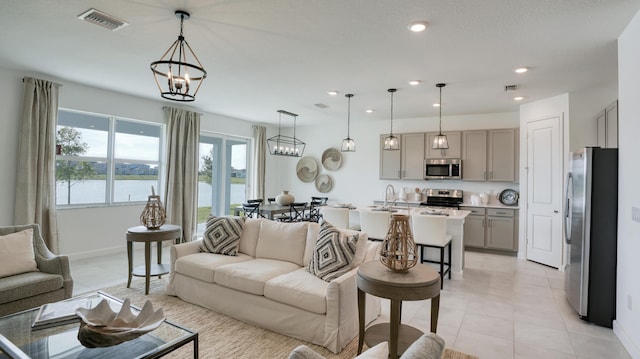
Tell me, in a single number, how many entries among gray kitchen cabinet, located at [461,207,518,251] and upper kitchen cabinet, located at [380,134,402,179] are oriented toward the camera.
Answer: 2

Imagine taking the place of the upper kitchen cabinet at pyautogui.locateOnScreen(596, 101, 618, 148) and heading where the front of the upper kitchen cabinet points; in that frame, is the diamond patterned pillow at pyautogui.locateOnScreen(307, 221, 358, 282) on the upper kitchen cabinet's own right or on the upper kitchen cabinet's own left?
on the upper kitchen cabinet's own left

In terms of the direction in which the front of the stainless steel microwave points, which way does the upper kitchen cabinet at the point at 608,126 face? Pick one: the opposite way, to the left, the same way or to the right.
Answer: to the right

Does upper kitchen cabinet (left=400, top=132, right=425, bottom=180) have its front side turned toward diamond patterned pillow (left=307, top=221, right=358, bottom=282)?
yes

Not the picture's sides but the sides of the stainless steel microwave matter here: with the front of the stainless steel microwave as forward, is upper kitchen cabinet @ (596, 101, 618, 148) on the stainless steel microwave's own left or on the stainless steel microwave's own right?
on the stainless steel microwave's own left

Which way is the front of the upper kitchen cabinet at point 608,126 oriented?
to the viewer's left

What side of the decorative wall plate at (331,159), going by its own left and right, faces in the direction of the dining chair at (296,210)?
front

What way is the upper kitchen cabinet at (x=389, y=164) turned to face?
toward the camera

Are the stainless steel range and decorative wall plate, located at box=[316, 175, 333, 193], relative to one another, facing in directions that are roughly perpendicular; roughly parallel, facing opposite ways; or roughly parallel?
roughly parallel

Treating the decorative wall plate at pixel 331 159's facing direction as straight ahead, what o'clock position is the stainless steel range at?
The stainless steel range is roughly at 10 o'clock from the decorative wall plate.

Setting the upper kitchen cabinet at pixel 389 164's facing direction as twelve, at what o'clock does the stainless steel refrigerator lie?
The stainless steel refrigerator is roughly at 11 o'clock from the upper kitchen cabinet.

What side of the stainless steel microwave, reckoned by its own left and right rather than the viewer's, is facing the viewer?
front

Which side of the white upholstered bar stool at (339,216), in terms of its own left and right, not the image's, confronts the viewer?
back

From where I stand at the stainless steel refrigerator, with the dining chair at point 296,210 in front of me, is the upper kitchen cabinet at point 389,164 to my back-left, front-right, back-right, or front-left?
front-right

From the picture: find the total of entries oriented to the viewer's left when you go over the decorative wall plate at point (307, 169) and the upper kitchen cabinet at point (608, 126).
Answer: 1

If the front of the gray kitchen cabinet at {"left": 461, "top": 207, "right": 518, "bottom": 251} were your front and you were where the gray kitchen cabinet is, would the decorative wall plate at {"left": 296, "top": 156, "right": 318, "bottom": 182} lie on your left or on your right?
on your right

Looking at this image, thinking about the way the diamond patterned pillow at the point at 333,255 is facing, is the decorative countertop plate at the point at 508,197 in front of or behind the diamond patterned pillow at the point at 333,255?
behind

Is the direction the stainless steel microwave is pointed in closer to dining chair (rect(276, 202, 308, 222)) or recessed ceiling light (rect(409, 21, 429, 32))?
the recessed ceiling light

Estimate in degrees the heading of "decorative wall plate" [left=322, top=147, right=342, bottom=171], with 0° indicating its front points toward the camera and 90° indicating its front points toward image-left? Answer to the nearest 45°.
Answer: approximately 0°

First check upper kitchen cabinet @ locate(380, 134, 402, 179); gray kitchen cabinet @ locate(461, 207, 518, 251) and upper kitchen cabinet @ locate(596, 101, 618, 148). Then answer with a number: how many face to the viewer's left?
1

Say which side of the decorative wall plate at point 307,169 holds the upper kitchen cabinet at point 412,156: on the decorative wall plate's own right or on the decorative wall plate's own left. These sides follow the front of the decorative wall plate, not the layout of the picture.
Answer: on the decorative wall plate's own left

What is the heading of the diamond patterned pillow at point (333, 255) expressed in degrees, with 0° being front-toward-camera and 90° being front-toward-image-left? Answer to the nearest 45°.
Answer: approximately 45°

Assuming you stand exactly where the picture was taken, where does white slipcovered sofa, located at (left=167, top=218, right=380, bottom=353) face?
facing the viewer and to the left of the viewer
